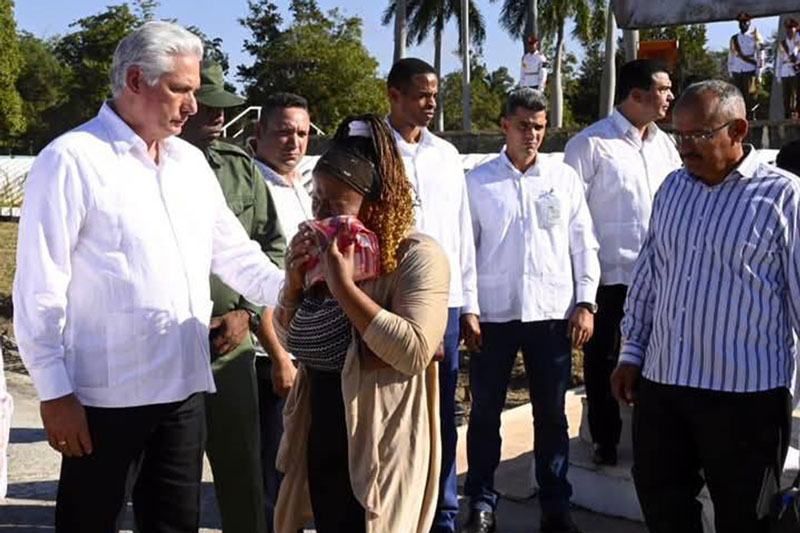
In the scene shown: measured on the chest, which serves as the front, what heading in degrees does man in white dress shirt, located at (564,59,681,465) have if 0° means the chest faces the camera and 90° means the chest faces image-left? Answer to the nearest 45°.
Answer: approximately 315°

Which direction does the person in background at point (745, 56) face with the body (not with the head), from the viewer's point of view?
toward the camera

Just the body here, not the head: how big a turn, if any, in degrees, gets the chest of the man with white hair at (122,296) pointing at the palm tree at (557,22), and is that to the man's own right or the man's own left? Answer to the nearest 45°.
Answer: approximately 90° to the man's own left

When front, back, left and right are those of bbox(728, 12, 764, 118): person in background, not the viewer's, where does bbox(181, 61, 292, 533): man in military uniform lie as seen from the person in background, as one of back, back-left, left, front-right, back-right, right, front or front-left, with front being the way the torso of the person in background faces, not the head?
front

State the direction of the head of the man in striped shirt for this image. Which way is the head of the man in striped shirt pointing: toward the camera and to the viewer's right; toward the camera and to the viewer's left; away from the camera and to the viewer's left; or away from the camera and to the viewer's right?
toward the camera and to the viewer's left

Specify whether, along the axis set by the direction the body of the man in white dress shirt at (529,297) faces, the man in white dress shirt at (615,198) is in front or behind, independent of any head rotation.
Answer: behind

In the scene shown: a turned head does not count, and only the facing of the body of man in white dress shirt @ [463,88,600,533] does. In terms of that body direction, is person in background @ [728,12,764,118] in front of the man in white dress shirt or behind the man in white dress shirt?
behind

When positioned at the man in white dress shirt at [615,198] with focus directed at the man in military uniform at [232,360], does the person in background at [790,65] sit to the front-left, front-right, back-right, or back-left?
back-right

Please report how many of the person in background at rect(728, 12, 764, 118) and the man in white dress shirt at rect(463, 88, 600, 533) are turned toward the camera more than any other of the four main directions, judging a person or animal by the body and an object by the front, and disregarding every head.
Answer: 2

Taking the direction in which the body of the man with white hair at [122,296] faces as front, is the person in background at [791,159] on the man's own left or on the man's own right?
on the man's own left

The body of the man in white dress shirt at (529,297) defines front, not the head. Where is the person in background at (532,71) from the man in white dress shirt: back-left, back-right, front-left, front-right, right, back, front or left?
back

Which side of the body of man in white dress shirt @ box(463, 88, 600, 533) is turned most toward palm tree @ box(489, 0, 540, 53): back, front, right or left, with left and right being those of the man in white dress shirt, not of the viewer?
back

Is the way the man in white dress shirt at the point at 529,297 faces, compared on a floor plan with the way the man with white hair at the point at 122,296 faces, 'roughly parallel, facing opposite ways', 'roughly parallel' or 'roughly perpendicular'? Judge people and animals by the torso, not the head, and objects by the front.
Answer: roughly perpendicular

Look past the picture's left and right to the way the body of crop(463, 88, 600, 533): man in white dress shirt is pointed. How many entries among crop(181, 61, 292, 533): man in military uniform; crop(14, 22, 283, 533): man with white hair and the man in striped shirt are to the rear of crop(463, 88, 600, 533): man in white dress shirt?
0

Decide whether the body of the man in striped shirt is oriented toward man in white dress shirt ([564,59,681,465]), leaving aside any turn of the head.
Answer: no

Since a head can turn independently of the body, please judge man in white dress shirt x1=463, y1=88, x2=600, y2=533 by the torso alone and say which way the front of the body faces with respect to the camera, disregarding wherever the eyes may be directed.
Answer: toward the camera

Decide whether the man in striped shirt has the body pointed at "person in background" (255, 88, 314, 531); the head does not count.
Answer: no

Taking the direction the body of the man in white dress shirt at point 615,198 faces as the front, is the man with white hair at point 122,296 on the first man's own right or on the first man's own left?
on the first man's own right
